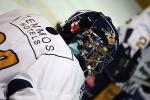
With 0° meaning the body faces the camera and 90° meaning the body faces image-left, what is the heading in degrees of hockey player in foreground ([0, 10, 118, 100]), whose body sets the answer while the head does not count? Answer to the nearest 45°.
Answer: approximately 225°
